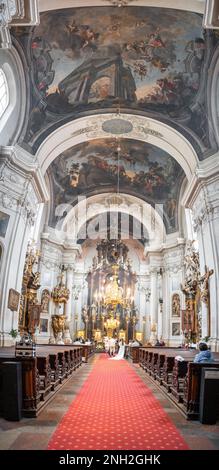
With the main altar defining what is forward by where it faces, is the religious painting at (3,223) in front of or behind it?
in front

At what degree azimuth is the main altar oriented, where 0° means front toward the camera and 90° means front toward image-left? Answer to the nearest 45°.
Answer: approximately 0°

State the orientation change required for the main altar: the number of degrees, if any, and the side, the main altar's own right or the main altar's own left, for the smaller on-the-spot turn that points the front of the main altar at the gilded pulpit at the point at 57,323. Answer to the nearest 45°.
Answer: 0° — it already faces it

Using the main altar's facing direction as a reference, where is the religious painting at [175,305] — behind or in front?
in front

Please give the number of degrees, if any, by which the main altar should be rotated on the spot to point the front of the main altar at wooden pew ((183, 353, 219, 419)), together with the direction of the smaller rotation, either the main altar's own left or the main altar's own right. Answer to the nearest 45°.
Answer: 0° — it already faces it

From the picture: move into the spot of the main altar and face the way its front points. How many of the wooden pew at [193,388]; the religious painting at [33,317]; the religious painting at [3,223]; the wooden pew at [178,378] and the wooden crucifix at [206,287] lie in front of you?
5

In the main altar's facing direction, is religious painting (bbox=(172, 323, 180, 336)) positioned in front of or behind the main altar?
in front

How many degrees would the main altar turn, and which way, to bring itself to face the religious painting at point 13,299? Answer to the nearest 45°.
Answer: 0° — it already faces it
